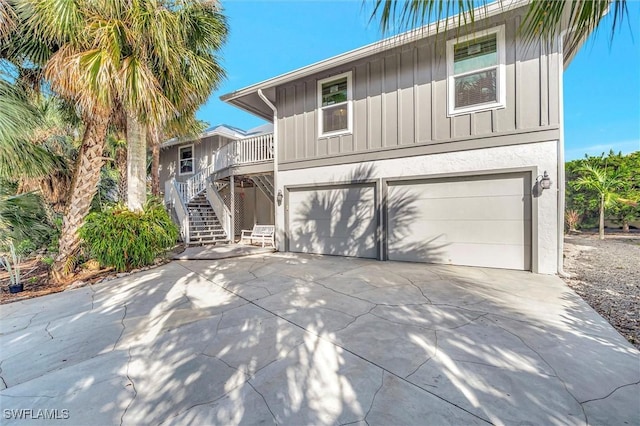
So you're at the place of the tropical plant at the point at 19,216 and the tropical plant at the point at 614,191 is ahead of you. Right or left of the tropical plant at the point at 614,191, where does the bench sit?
left

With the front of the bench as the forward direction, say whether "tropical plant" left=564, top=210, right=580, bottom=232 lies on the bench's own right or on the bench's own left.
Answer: on the bench's own left

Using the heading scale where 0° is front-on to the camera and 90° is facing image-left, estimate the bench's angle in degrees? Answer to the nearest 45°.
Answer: approximately 45°

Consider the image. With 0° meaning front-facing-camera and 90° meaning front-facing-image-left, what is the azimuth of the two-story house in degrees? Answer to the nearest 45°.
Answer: approximately 45°

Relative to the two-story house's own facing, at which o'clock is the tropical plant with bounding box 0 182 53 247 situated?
The tropical plant is roughly at 1 o'clock from the two-story house.

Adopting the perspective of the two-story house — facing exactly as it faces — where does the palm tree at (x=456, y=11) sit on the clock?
The palm tree is roughly at 11 o'clock from the two-story house.
